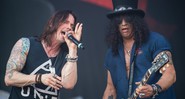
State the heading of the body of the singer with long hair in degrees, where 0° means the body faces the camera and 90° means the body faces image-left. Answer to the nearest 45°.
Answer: approximately 315°

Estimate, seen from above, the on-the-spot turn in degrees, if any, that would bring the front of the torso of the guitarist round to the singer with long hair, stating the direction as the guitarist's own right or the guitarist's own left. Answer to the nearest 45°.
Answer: approximately 90° to the guitarist's own right

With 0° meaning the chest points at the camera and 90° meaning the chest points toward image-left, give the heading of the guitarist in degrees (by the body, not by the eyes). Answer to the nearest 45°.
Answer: approximately 45°

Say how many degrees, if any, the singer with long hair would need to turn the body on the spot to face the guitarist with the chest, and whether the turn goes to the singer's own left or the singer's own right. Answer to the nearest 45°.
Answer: approximately 45° to the singer's own left
